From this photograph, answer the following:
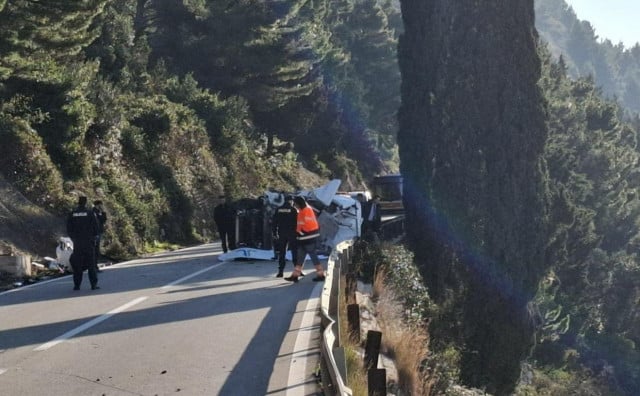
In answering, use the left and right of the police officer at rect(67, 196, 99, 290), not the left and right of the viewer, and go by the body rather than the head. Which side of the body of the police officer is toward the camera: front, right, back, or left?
back

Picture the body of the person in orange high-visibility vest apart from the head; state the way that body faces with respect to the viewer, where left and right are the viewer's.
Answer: facing to the left of the viewer

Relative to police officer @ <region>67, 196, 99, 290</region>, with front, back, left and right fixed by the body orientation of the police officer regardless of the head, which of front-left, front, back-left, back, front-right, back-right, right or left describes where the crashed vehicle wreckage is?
front-right

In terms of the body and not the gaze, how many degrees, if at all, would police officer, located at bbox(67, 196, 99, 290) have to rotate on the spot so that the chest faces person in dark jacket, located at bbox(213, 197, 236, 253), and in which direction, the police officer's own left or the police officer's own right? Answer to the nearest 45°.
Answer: approximately 45° to the police officer's own right
